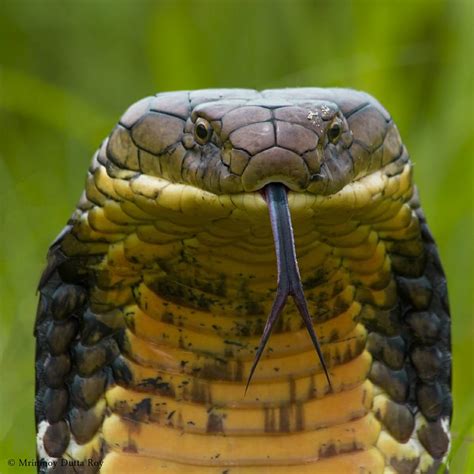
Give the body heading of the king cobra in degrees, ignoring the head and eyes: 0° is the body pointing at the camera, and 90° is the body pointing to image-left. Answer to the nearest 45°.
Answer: approximately 0°
